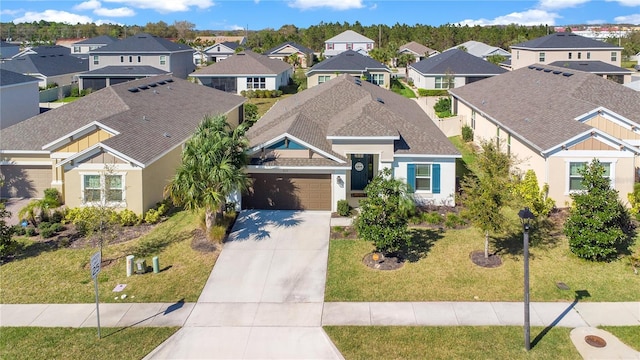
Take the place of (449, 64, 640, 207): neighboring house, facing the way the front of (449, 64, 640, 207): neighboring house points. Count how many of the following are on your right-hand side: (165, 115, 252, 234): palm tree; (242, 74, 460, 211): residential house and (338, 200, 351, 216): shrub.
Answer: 3

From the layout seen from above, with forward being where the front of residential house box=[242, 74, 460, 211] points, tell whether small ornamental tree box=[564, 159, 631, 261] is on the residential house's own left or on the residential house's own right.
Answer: on the residential house's own left

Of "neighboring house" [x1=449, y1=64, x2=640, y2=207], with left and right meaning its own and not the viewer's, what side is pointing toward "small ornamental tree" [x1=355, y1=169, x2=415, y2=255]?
right

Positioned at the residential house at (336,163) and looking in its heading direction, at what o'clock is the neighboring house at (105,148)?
The neighboring house is roughly at 3 o'clock from the residential house.

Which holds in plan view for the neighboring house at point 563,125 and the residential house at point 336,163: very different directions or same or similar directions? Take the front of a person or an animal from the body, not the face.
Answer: same or similar directions

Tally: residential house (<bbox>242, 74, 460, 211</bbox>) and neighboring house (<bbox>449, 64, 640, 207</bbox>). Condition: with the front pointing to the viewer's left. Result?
0

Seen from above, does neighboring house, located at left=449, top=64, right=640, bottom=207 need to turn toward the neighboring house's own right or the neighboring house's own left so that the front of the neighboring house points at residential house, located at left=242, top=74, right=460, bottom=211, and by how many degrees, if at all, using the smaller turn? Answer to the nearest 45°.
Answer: approximately 90° to the neighboring house's own right

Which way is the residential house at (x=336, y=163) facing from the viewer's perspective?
toward the camera

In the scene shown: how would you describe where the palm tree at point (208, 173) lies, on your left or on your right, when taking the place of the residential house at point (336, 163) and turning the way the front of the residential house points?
on your right

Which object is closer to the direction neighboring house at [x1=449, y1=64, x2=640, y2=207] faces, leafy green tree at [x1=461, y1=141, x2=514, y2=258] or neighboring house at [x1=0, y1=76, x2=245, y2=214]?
the leafy green tree

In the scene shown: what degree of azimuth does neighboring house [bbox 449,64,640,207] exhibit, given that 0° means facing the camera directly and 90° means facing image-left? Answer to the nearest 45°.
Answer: approximately 315°

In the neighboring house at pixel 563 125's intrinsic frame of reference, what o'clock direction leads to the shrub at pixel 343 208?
The shrub is roughly at 3 o'clock from the neighboring house.

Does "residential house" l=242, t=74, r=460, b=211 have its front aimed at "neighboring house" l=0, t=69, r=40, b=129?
no

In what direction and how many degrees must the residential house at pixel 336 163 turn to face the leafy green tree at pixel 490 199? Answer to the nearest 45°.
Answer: approximately 45° to its left

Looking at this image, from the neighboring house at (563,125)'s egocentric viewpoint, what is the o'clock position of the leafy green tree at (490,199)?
The leafy green tree is roughly at 2 o'clock from the neighboring house.

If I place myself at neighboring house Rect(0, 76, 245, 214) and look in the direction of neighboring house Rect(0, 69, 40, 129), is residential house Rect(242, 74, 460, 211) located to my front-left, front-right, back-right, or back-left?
back-right

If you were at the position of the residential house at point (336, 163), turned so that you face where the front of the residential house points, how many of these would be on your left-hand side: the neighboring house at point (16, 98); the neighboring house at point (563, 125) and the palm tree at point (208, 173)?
1
